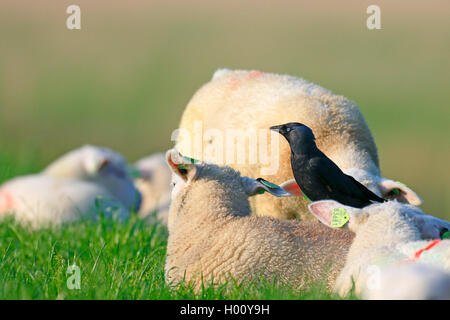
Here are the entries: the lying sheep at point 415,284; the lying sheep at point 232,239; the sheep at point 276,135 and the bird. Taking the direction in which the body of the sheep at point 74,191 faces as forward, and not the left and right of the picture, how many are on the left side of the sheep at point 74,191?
0

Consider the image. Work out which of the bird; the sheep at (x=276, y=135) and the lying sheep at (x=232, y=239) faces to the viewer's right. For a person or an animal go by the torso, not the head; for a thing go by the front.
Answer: the sheep

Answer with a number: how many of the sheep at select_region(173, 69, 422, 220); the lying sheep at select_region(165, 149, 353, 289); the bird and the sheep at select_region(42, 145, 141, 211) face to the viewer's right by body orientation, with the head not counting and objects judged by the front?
2

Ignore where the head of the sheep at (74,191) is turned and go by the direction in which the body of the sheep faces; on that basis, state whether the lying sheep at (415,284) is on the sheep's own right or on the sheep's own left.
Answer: on the sheep's own right

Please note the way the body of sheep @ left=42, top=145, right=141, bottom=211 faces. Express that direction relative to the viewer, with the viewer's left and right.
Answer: facing to the right of the viewer

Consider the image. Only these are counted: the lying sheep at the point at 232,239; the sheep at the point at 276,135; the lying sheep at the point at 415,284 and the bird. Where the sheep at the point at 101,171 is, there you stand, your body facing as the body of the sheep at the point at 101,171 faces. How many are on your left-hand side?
0

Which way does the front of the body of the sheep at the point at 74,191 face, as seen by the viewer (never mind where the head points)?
to the viewer's right

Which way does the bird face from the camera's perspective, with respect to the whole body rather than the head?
to the viewer's left

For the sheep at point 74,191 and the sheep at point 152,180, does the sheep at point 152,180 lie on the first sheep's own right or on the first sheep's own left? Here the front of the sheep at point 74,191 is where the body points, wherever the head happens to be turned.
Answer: on the first sheep's own left

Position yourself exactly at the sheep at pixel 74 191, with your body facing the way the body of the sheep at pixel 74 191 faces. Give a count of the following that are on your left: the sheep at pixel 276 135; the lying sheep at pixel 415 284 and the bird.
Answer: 0

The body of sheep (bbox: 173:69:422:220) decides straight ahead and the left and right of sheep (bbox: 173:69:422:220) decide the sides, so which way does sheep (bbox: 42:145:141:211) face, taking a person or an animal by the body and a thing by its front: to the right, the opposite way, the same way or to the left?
the same way

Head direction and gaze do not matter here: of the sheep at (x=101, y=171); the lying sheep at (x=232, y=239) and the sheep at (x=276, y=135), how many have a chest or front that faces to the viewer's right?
2

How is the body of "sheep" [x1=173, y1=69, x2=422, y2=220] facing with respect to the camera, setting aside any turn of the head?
to the viewer's right

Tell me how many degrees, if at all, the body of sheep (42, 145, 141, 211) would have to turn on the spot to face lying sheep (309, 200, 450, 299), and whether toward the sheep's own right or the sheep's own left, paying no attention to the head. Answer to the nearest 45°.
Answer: approximately 90° to the sheep's own right

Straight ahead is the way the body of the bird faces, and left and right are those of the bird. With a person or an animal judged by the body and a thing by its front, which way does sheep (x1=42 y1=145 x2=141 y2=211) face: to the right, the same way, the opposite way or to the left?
the opposite way

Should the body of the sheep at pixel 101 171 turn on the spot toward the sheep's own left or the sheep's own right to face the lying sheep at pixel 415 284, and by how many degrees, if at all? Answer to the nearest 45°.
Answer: approximately 90° to the sheep's own right

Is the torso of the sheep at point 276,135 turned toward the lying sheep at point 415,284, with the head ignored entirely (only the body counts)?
no
